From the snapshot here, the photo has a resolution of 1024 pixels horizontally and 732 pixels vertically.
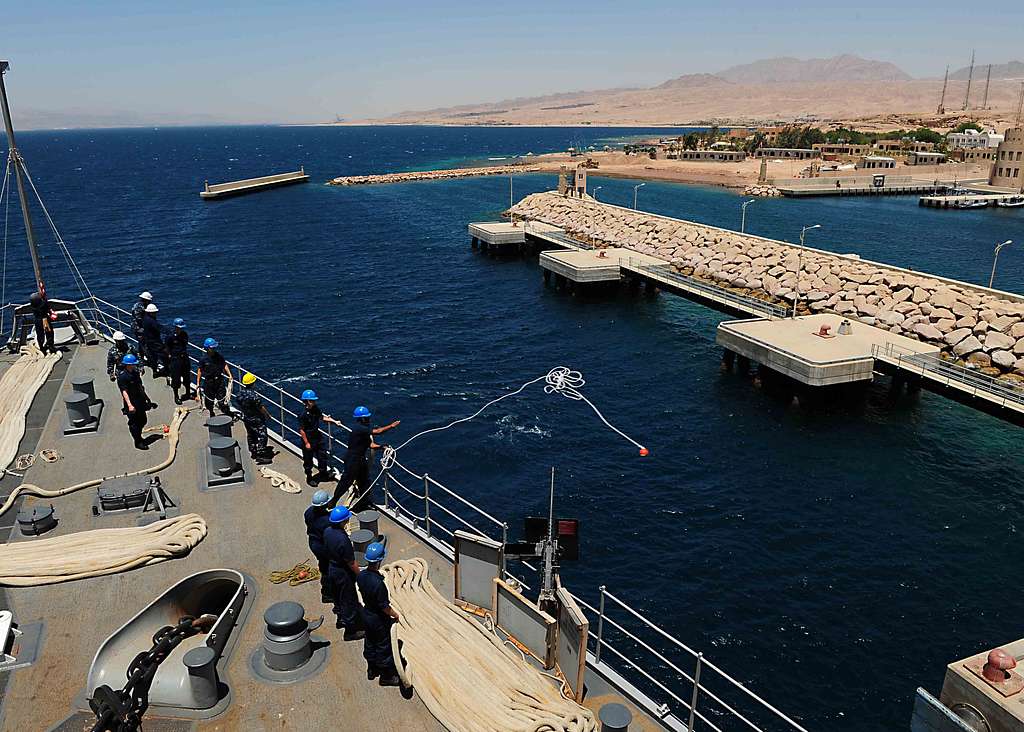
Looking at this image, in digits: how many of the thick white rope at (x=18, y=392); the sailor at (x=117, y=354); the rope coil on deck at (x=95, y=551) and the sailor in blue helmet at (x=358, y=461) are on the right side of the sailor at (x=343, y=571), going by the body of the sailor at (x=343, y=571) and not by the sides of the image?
0

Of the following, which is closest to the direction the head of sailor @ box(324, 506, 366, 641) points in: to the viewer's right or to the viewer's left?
to the viewer's right

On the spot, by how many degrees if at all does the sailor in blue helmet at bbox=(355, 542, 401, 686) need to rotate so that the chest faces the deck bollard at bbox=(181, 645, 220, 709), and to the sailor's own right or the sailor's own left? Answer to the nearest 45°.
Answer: approximately 135° to the sailor's own left

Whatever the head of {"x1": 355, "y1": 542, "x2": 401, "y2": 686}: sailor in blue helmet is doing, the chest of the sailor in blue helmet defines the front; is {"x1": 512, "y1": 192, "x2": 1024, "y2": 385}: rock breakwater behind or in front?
in front

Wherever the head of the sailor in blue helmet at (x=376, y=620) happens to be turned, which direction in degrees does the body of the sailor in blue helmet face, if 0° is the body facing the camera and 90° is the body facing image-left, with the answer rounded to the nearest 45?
approximately 225°

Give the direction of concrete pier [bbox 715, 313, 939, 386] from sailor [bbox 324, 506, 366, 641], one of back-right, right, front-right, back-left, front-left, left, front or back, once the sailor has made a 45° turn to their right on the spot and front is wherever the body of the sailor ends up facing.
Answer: front-left

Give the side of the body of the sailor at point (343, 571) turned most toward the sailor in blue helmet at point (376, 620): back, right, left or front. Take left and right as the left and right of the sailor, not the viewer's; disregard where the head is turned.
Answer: right

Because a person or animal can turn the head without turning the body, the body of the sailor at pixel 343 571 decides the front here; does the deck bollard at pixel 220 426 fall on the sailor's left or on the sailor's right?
on the sailor's left

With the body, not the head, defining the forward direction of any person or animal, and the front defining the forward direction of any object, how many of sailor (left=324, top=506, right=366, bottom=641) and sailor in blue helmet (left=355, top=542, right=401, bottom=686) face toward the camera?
0

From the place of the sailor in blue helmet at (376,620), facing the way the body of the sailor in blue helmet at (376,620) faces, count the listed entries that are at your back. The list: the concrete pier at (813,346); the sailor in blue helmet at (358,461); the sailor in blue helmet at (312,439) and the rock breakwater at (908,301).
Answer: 0

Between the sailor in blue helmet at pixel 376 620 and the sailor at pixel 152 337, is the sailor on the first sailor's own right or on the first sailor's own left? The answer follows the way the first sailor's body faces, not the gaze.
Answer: on the first sailor's own left

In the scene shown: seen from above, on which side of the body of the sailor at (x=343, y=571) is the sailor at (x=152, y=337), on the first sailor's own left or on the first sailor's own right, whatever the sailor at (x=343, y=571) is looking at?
on the first sailor's own left

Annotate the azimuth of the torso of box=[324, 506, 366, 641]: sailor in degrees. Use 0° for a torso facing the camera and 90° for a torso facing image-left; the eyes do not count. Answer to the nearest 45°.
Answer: approximately 225°

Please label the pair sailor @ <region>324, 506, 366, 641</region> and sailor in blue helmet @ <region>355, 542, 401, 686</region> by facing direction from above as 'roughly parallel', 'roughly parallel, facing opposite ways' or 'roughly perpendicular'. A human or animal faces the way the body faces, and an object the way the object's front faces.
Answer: roughly parallel

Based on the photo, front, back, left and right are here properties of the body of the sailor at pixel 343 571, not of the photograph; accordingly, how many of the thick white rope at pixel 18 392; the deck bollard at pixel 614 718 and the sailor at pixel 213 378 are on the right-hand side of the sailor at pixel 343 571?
1

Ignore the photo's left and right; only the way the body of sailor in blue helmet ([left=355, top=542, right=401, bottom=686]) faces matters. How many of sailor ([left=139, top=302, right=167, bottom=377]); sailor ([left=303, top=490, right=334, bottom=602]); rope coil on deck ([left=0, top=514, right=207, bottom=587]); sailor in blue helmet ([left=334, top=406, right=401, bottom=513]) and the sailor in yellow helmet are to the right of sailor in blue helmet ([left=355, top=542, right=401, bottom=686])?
0

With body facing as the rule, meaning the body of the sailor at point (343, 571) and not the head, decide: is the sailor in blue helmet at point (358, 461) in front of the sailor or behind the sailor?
in front
